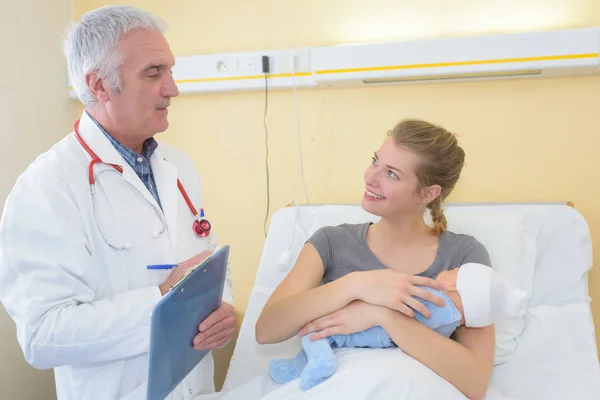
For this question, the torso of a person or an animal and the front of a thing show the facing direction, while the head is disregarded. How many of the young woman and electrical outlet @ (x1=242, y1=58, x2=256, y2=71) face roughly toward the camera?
2

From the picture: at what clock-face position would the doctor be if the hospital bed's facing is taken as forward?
The doctor is roughly at 2 o'clock from the hospital bed.

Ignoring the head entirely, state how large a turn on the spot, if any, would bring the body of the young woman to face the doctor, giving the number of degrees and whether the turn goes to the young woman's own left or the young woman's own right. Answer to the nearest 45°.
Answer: approximately 90° to the young woman's own right

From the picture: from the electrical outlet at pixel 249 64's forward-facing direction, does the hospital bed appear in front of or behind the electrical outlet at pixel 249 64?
in front

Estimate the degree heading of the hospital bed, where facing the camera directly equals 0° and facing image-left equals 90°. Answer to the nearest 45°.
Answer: approximately 0°

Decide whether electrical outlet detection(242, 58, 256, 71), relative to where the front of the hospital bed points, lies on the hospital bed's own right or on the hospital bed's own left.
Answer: on the hospital bed's own right

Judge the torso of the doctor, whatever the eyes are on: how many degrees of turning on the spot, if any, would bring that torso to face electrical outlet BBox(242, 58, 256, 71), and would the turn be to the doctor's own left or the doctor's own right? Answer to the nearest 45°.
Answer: approximately 90° to the doctor's own left

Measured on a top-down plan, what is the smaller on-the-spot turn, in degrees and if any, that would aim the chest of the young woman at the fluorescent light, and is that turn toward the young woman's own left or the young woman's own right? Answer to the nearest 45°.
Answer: approximately 180°

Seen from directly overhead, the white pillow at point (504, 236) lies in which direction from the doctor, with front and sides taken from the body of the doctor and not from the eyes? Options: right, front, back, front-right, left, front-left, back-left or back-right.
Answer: front-left

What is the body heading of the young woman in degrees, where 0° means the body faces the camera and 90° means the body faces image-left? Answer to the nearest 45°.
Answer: approximately 0°

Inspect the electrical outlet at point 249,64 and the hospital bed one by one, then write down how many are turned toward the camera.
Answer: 2
